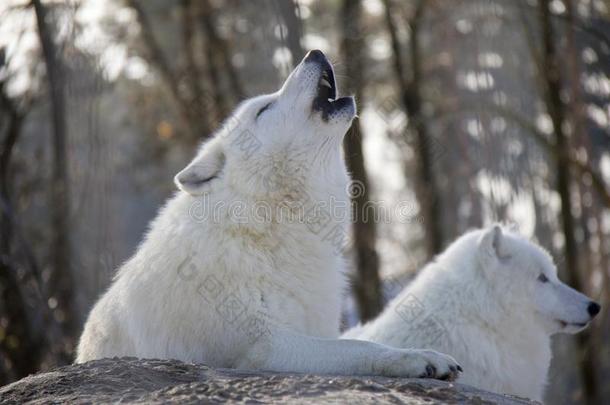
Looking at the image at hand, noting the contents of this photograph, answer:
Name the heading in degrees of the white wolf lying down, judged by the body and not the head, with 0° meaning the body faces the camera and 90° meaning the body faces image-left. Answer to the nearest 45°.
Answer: approximately 270°

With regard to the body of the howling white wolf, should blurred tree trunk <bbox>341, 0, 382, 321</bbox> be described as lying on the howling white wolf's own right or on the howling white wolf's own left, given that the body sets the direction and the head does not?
on the howling white wolf's own left

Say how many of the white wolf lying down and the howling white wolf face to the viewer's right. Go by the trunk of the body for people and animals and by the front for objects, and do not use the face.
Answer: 2

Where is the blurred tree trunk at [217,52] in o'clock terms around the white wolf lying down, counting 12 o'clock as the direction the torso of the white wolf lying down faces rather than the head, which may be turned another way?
The blurred tree trunk is roughly at 8 o'clock from the white wolf lying down.

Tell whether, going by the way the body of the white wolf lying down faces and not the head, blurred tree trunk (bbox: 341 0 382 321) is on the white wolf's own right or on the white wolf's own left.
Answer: on the white wolf's own left

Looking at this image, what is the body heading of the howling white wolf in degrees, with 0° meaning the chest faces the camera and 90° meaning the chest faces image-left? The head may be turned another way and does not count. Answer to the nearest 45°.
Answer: approximately 270°

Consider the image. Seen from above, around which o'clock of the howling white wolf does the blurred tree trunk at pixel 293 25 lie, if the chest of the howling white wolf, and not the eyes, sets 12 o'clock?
The blurred tree trunk is roughly at 9 o'clock from the howling white wolf.

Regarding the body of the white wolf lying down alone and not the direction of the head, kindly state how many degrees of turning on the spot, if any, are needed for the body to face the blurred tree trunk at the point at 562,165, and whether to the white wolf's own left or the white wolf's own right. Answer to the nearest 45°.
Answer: approximately 90° to the white wolf's own left
